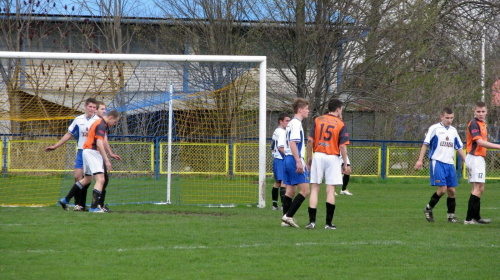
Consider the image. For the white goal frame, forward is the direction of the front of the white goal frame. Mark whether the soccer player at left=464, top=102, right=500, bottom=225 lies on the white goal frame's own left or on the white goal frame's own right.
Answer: on the white goal frame's own left

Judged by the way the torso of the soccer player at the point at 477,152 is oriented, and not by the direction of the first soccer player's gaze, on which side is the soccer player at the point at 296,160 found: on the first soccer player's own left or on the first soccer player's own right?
on the first soccer player's own right
